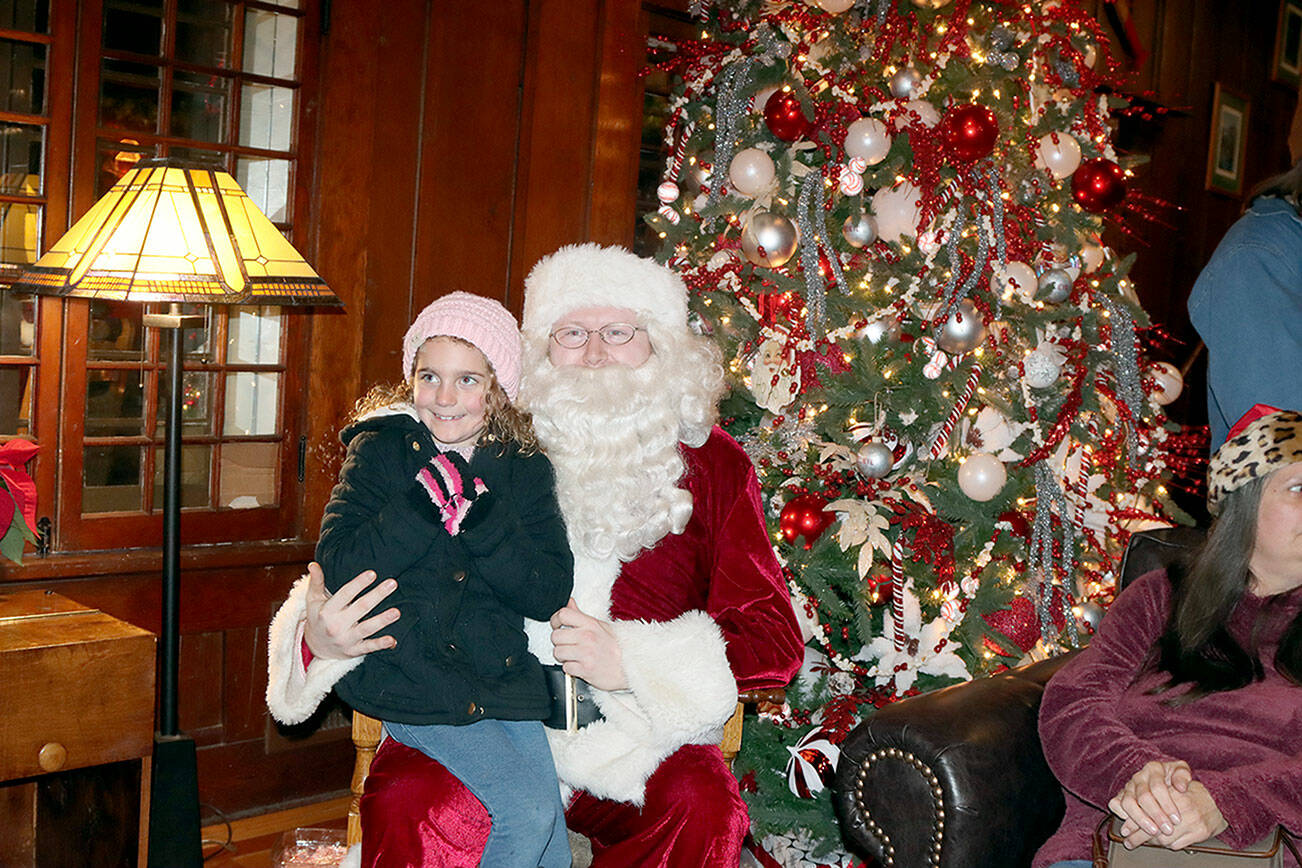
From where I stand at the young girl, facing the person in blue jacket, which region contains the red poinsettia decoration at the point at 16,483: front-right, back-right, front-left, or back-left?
back-left

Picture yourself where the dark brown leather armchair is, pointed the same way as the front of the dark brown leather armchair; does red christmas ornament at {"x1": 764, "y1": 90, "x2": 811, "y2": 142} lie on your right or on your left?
on your right

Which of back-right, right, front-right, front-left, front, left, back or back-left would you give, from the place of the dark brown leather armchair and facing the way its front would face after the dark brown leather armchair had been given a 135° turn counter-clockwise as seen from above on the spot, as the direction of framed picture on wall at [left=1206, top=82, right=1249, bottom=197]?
left

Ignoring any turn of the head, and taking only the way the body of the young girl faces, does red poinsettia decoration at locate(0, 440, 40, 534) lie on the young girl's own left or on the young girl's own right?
on the young girl's own right

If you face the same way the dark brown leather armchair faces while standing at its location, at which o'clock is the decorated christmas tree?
The decorated christmas tree is roughly at 4 o'clock from the dark brown leather armchair.

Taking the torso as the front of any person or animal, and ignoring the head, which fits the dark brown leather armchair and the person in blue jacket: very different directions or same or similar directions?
very different directions

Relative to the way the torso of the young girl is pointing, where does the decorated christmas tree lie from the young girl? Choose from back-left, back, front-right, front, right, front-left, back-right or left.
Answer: back-left

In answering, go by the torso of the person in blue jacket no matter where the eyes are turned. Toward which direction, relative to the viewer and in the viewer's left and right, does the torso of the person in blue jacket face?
facing away from the viewer and to the right of the viewer

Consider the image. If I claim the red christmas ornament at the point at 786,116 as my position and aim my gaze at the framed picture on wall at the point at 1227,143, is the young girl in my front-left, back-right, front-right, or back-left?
back-right

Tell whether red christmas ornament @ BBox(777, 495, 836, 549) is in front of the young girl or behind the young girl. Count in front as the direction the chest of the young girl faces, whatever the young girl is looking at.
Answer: behind

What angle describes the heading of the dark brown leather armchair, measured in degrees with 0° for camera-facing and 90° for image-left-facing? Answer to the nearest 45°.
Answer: approximately 45°
